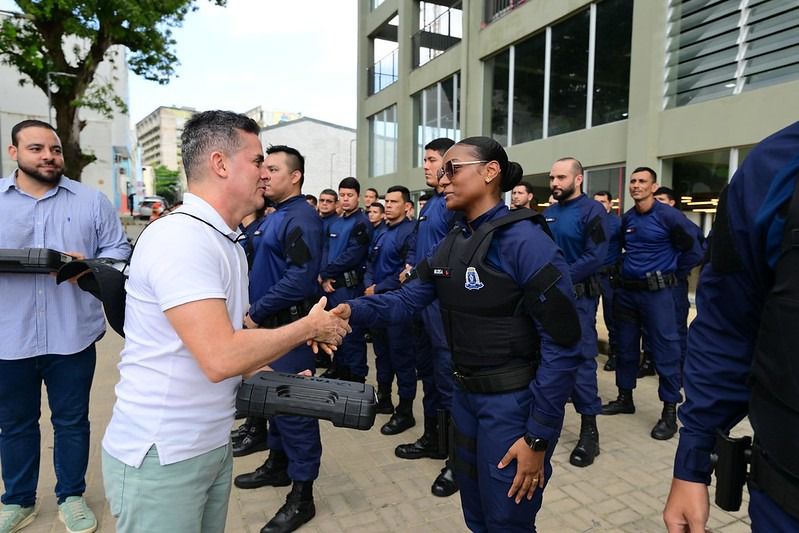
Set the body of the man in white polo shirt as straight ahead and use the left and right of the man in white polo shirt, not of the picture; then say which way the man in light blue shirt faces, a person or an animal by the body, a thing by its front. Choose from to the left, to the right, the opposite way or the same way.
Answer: to the right

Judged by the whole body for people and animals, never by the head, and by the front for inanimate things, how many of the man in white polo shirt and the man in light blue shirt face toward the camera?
1

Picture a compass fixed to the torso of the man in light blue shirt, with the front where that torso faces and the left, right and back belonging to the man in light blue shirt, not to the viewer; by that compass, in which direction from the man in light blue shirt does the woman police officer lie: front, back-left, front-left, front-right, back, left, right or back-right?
front-left

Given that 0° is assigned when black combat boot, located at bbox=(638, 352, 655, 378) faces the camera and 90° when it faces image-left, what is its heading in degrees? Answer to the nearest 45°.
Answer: approximately 45°

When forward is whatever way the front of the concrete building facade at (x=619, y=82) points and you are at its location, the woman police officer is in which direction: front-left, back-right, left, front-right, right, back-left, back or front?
front-left

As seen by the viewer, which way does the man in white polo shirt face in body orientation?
to the viewer's right

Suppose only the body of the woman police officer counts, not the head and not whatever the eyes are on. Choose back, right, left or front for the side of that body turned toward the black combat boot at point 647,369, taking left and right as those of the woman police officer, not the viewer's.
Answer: back

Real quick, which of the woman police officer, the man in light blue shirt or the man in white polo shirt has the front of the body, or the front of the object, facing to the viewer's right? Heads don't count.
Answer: the man in white polo shirt

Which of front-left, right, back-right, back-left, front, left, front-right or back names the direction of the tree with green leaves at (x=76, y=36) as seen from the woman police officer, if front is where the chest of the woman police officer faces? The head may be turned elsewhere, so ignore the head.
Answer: right

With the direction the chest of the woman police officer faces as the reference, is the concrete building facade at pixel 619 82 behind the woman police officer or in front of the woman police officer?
behind

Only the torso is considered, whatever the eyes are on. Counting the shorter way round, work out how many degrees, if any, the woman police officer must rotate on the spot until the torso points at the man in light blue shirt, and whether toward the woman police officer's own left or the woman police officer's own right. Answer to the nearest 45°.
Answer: approximately 45° to the woman police officer's own right

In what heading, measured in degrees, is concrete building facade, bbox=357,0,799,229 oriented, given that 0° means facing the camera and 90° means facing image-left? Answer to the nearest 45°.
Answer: approximately 45°
